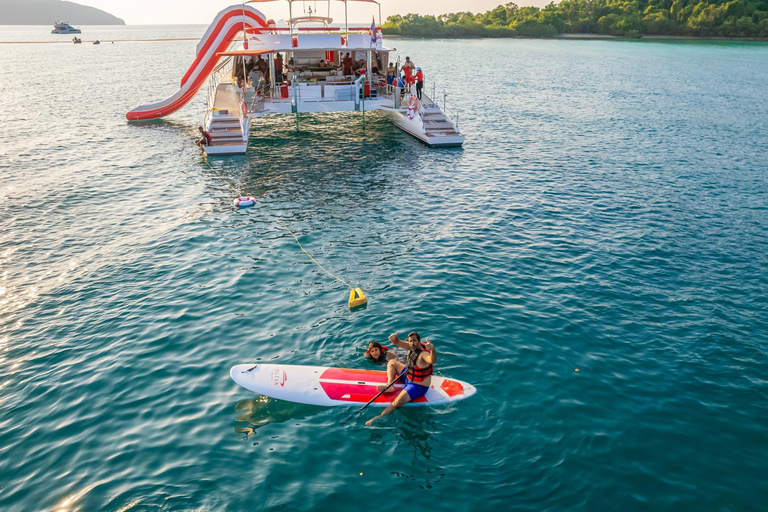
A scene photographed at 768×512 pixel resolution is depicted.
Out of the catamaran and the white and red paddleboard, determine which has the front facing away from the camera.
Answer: the catamaran

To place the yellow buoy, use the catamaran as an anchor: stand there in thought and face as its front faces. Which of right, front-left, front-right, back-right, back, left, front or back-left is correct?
back

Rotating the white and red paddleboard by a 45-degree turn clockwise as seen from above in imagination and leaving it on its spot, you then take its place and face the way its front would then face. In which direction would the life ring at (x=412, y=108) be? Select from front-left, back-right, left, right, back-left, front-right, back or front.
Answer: front-right

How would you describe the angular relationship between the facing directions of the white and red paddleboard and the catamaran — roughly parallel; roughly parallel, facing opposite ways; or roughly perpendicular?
roughly perpendicular

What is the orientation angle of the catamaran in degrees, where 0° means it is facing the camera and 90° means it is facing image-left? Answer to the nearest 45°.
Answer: approximately 180°

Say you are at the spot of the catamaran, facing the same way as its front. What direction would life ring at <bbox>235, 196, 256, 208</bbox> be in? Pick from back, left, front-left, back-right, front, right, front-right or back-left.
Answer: back

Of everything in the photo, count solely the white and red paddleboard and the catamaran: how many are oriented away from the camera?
1

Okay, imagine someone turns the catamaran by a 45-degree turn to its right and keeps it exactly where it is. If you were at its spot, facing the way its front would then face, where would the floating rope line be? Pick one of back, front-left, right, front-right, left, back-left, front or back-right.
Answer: back-right

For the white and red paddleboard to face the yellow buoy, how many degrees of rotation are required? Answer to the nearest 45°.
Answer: approximately 90° to its right

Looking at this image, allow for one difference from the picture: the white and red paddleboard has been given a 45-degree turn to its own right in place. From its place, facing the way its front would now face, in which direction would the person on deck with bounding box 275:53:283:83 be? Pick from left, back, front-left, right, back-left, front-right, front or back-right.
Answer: front-right

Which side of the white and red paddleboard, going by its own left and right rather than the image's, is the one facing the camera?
left

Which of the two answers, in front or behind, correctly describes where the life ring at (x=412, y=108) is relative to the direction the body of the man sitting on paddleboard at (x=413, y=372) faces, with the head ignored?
behind
